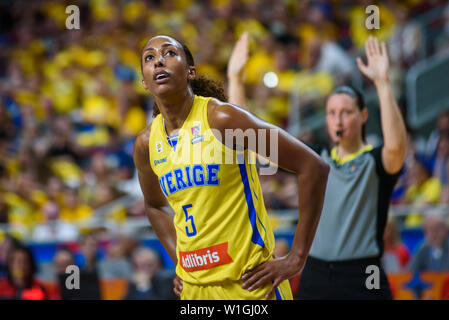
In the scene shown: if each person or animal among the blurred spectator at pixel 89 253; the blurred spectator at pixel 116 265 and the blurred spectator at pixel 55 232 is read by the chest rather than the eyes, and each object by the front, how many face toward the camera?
3

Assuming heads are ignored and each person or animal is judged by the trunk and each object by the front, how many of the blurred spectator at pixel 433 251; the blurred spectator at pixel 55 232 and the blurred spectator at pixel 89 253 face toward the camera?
3

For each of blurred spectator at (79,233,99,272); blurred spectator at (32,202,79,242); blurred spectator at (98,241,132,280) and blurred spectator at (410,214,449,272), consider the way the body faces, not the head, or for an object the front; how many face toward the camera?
4

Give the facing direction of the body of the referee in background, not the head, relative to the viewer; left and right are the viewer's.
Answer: facing the viewer and to the left of the viewer

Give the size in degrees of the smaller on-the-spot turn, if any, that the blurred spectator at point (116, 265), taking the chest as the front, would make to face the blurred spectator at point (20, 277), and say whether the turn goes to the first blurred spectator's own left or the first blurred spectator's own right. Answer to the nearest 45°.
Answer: approximately 45° to the first blurred spectator's own right

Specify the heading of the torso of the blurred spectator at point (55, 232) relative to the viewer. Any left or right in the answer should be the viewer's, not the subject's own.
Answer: facing the viewer

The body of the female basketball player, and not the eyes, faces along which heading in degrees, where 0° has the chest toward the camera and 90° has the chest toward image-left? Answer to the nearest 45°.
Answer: approximately 45°

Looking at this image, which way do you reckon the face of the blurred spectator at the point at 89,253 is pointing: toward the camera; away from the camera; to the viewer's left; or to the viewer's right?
toward the camera

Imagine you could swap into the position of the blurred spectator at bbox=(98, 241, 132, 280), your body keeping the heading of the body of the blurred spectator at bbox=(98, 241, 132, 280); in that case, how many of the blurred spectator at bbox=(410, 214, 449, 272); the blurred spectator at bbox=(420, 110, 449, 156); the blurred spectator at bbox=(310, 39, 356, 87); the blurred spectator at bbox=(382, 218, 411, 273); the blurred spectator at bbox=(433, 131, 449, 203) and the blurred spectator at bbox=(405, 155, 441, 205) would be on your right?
0

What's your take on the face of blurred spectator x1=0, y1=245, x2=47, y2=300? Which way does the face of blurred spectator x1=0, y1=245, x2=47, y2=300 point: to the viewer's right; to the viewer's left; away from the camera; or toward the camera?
toward the camera

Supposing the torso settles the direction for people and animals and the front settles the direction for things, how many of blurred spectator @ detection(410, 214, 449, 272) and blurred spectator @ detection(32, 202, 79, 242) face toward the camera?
2

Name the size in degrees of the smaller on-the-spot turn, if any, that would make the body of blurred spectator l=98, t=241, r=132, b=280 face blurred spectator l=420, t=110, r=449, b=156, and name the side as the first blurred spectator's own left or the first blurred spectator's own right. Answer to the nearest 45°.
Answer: approximately 90° to the first blurred spectator's own left

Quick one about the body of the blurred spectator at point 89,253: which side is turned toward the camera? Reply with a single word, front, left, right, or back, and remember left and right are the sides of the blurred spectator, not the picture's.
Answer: front

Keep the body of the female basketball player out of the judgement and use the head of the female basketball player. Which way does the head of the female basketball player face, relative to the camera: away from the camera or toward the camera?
toward the camera
